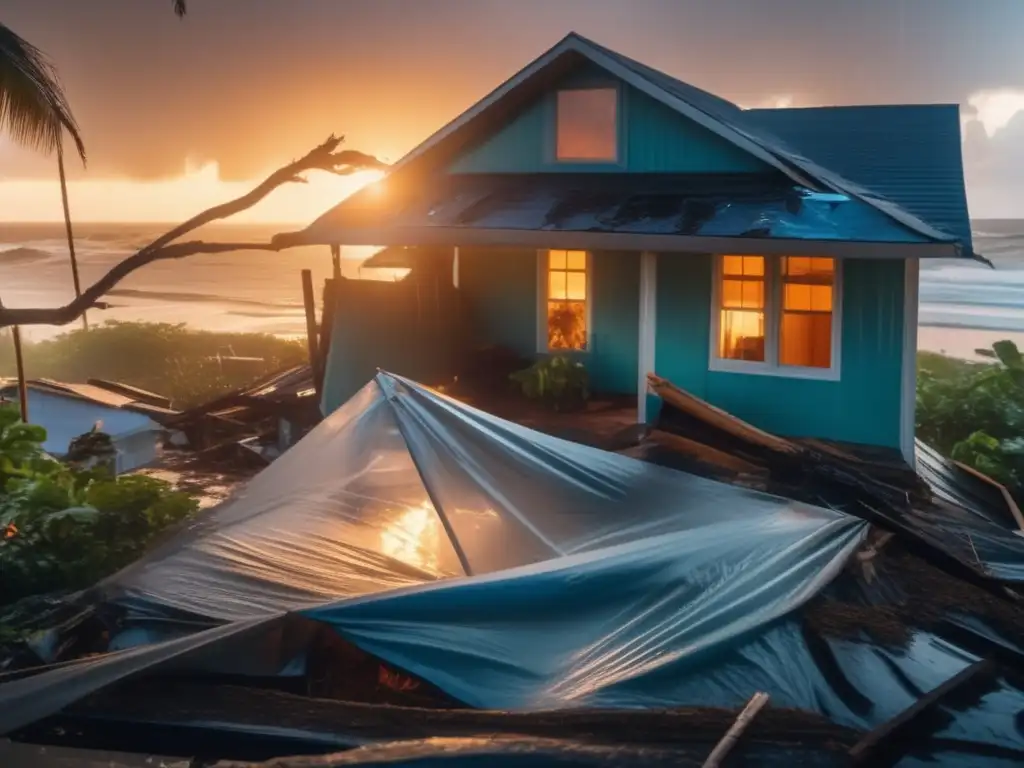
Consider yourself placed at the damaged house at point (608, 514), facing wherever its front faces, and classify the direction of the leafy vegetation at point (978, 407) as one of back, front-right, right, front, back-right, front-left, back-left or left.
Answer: back-left

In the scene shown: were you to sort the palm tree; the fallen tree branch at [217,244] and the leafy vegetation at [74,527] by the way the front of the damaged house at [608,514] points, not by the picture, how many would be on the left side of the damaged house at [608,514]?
0

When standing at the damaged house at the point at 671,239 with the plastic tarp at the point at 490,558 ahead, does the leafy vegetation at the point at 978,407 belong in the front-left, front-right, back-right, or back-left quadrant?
back-left

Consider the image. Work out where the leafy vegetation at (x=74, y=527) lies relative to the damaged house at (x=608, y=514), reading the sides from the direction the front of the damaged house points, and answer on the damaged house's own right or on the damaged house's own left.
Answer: on the damaged house's own right

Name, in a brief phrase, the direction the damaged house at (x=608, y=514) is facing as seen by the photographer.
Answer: facing the viewer
